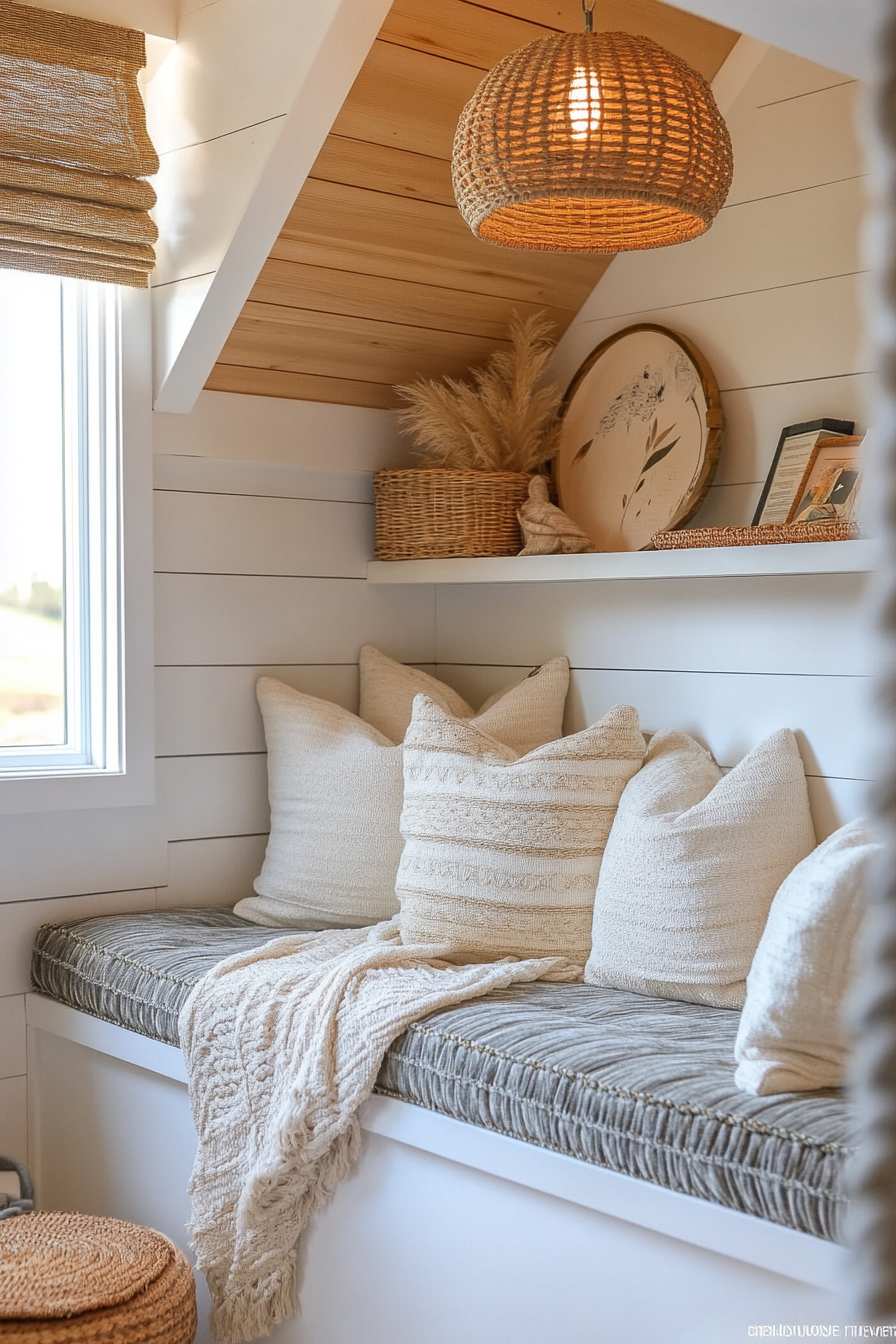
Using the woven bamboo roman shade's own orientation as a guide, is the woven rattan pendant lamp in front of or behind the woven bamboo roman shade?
in front

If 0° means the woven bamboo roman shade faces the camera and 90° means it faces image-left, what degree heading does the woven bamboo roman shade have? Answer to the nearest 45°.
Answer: approximately 315°

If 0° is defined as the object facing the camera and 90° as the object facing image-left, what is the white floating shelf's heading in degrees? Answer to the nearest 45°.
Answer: approximately 45°

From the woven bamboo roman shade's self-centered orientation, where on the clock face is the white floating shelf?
The white floating shelf is roughly at 11 o'clock from the woven bamboo roman shade.
